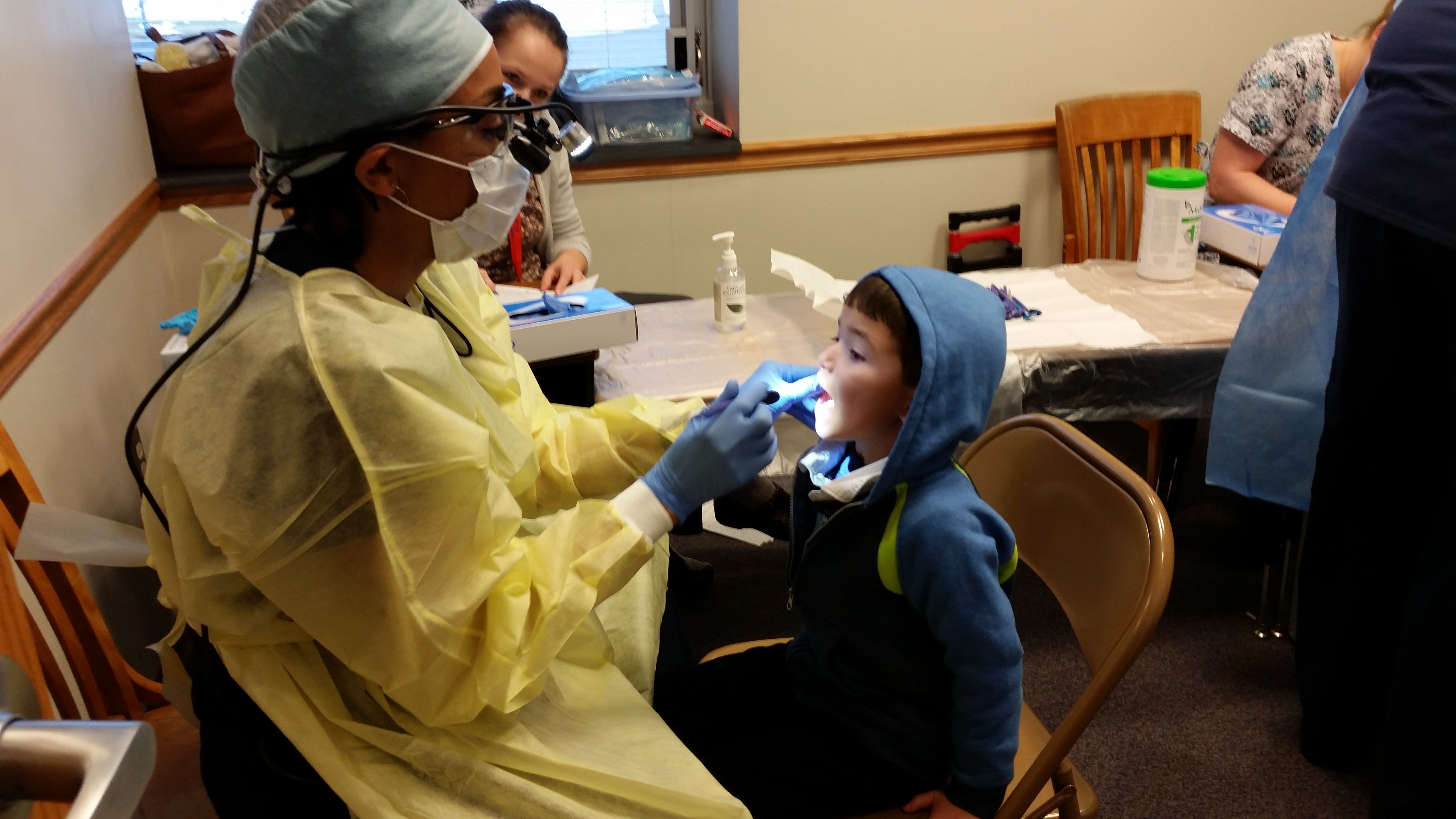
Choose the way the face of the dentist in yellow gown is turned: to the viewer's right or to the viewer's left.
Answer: to the viewer's right

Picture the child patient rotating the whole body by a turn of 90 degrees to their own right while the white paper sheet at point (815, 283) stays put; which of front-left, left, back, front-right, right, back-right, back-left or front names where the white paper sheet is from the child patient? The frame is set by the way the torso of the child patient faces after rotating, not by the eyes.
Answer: front

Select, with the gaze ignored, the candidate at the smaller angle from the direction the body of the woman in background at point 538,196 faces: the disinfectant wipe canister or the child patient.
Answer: the child patient

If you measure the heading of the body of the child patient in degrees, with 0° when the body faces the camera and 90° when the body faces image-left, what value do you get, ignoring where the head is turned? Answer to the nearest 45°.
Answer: approximately 90°

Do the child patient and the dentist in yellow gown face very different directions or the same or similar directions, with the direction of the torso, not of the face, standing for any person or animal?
very different directions

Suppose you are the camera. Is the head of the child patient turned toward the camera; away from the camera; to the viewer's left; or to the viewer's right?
to the viewer's left

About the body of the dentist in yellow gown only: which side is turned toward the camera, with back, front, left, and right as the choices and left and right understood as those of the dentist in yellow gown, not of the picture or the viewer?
right

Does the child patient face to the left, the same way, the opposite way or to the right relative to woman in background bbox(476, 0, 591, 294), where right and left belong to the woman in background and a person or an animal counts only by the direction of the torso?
to the right

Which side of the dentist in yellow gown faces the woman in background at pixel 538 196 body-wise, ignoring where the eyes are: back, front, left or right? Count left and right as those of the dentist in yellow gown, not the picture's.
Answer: left
